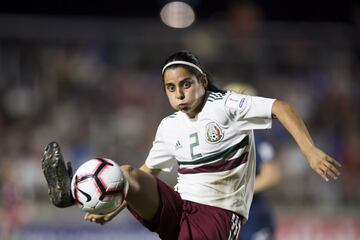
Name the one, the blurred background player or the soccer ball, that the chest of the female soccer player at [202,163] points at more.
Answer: the soccer ball

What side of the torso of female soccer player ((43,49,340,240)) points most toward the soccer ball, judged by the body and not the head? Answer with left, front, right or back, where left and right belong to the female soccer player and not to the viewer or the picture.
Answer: front

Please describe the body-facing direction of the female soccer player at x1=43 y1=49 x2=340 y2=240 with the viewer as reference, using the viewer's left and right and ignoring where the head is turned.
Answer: facing the viewer and to the left of the viewer

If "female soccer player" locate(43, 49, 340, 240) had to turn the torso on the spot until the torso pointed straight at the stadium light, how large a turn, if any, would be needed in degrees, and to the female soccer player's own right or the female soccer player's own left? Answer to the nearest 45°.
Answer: approximately 135° to the female soccer player's own right

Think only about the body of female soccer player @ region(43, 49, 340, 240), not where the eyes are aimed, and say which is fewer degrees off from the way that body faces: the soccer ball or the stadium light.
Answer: the soccer ball

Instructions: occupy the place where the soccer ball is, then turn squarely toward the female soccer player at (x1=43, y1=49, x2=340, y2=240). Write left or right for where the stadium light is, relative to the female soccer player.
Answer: left

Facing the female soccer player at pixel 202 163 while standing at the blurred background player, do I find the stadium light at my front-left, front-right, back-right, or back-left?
back-right

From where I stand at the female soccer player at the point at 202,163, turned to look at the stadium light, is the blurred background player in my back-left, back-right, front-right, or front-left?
front-right
